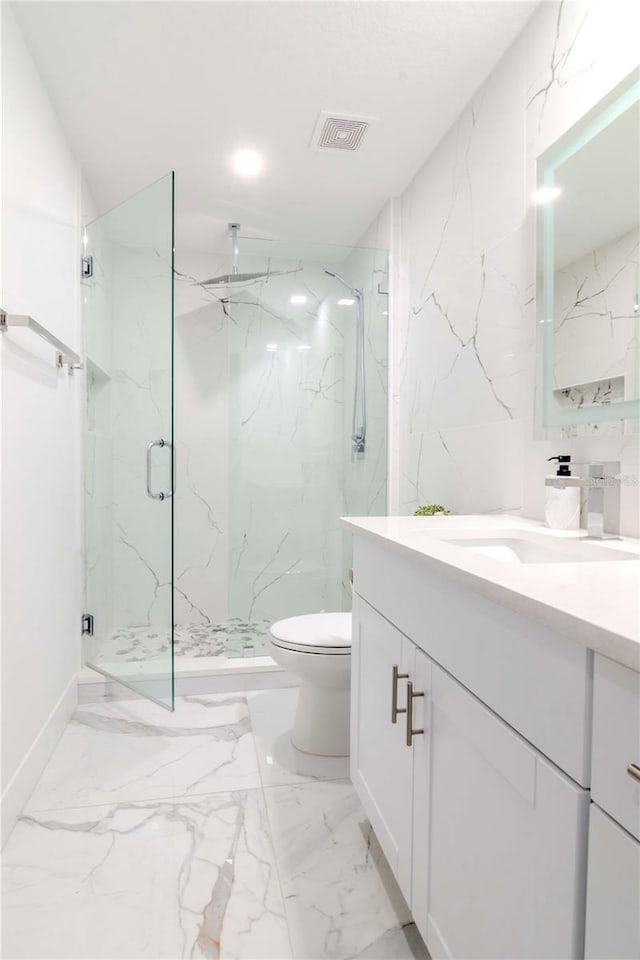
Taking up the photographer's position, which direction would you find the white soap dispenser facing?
facing to the left of the viewer

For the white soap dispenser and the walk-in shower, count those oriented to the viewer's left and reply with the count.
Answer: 1

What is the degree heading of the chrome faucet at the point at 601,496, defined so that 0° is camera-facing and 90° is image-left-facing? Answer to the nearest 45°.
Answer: approximately 45°

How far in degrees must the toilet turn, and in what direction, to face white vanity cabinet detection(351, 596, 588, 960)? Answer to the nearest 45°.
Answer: approximately 90° to its left

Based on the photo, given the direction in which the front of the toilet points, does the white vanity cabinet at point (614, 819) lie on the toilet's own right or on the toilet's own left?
on the toilet's own left

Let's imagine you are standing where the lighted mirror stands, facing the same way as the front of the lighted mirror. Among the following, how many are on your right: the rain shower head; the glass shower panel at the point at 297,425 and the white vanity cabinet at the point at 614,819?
2

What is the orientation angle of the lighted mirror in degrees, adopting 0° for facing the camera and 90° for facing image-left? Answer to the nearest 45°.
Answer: approximately 45°

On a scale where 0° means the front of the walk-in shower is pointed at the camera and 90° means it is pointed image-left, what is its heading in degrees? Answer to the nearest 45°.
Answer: approximately 0°
